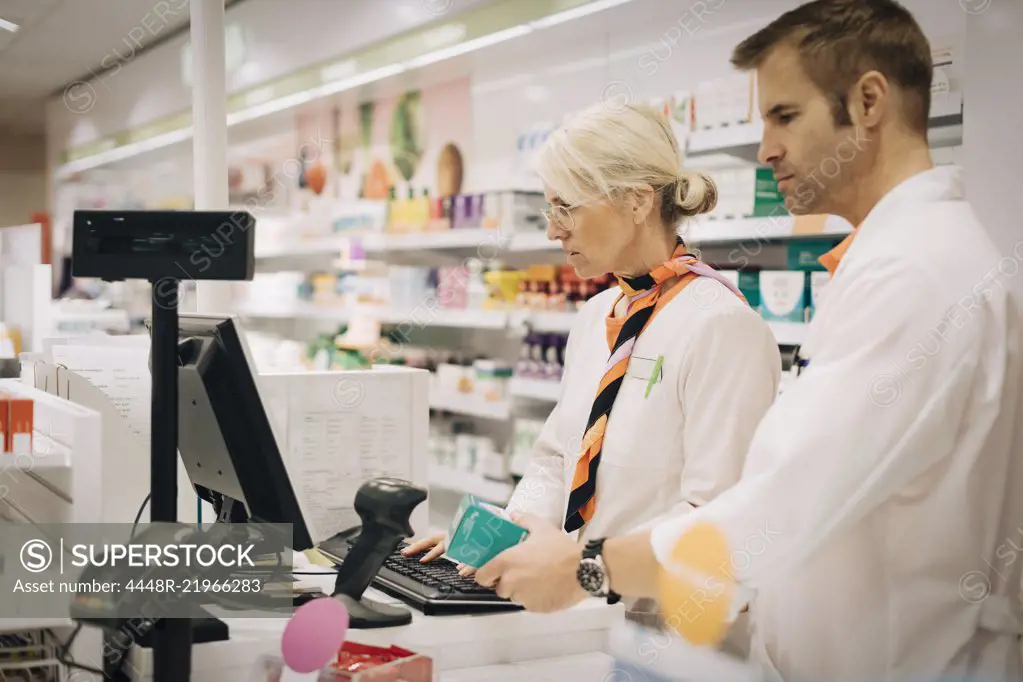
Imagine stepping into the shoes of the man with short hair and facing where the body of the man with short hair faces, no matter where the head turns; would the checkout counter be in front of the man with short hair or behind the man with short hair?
in front

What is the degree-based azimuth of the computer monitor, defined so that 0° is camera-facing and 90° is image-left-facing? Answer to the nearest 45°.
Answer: approximately 225°

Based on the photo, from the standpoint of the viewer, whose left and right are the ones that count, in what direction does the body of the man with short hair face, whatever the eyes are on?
facing to the left of the viewer

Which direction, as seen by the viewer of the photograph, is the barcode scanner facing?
facing to the right of the viewer

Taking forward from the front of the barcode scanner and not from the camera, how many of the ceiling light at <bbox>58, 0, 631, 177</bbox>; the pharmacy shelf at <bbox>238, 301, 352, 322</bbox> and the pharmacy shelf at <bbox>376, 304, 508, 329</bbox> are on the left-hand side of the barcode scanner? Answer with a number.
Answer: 3

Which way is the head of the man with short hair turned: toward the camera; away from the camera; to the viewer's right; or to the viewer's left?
to the viewer's left

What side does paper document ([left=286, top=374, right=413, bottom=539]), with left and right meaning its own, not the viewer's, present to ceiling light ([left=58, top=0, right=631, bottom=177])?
back
